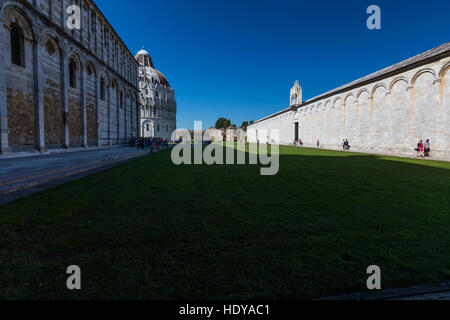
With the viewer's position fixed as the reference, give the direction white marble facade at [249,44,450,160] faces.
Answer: facing the viewer and to the left of the viewer

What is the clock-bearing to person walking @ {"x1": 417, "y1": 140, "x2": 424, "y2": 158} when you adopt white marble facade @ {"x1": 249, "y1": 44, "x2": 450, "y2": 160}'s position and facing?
The person walking is roughly at 10 o'clock from the white marble facade.

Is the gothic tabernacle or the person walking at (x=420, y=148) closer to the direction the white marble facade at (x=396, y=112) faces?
the person walking
